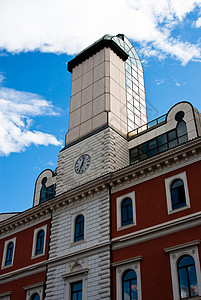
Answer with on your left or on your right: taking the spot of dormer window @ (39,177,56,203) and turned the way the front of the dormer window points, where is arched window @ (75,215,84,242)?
on your left

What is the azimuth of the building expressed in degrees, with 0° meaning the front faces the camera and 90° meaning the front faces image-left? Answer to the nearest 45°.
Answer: approximately 45°
